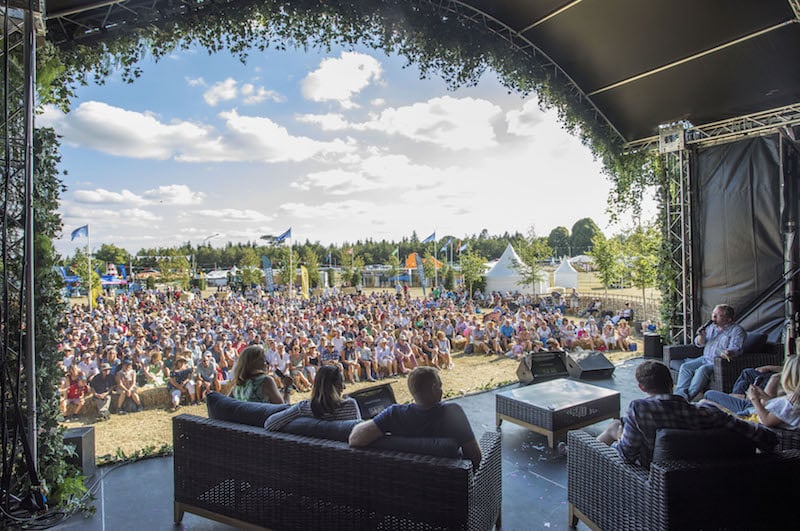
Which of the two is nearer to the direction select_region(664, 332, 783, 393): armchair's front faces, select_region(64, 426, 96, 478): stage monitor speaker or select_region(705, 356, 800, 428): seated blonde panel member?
the stage monitor speaker

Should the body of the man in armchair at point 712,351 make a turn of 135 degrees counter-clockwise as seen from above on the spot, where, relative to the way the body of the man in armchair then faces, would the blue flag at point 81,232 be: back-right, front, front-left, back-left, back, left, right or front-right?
back

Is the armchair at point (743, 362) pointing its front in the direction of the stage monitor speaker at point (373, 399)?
yes

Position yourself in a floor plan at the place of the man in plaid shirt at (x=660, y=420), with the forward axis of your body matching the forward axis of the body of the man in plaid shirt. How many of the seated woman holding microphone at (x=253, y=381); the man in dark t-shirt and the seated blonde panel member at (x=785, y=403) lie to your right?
1

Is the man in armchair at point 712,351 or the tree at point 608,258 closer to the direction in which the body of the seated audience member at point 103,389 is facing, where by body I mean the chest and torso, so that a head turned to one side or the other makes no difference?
the man in armchair

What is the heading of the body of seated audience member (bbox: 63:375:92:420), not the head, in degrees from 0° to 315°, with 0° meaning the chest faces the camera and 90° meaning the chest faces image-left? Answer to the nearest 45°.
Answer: approximately 315°

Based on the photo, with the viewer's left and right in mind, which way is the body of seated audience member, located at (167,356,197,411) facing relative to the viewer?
facing the viewer and to the right of the viewer

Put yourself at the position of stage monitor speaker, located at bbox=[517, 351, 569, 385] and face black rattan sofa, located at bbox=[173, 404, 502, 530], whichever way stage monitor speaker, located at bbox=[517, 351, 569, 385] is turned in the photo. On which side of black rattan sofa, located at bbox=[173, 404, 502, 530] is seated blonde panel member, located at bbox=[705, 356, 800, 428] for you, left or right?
left

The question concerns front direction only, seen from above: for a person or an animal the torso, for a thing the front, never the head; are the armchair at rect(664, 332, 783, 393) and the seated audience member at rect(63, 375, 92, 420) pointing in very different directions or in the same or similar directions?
very different directions

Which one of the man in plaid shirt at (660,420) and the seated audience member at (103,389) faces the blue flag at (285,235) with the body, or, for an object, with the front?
the man in plaid shirt

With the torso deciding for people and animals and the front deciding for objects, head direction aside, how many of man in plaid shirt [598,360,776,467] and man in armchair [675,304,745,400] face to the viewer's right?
0

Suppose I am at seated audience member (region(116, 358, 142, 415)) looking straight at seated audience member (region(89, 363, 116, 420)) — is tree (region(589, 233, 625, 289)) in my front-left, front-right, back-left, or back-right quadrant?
back-right

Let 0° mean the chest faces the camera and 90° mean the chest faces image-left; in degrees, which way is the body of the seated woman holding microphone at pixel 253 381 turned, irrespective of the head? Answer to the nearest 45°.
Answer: approximately 225°

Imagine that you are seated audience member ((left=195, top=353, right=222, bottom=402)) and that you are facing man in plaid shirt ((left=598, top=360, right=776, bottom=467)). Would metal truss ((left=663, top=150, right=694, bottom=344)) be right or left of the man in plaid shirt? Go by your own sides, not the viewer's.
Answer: left

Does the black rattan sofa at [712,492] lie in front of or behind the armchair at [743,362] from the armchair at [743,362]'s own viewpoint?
in front
